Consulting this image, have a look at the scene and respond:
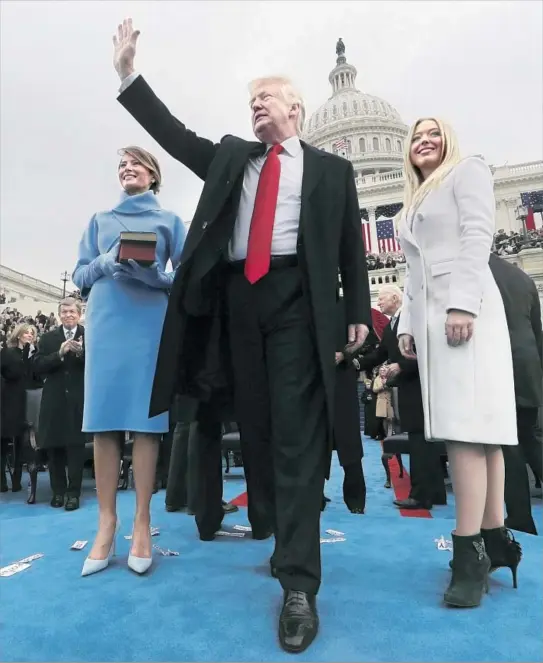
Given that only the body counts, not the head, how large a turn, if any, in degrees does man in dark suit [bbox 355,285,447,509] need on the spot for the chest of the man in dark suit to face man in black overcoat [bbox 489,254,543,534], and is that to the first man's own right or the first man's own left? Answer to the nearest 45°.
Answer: approximately 135° to the first man's own left

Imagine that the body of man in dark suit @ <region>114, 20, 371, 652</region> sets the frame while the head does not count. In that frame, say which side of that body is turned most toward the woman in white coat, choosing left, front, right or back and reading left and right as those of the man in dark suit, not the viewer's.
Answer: left

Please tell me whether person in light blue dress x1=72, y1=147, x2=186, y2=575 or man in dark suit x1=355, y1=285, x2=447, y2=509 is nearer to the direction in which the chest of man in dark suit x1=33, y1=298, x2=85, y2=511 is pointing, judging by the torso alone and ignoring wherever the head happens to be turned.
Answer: the person in light blue dress

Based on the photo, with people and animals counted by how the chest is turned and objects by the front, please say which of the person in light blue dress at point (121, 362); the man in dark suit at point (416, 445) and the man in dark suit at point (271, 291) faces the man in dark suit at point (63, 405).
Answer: the man in dark suit at point (416, 445)

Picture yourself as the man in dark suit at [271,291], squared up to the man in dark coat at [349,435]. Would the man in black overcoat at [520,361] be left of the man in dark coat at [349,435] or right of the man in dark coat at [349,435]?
right

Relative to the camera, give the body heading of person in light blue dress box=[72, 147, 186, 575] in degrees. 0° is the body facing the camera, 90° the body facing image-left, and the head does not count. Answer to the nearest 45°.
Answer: approximately 0°

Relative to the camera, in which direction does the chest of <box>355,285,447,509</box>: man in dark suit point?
to the viewer's left
